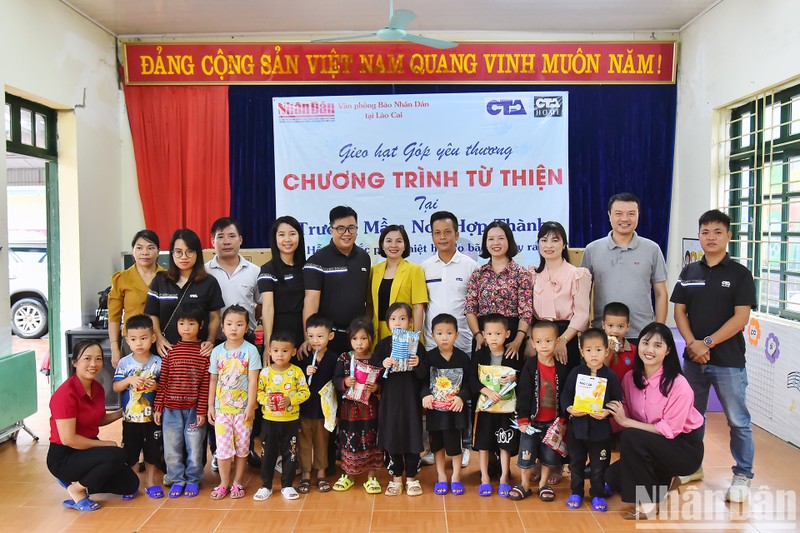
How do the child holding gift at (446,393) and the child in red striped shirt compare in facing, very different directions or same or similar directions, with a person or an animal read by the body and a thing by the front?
same or similar directions

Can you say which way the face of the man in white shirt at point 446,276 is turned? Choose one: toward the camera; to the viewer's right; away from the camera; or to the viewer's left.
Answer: toward the camera

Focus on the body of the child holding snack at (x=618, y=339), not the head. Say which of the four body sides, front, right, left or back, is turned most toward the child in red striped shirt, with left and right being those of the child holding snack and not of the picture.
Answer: right

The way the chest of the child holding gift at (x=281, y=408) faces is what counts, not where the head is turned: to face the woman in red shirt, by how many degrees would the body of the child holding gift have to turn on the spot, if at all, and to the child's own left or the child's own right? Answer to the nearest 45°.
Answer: approximately 90° to the child's own right

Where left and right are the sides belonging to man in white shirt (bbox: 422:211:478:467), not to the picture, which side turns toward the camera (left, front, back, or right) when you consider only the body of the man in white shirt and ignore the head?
front

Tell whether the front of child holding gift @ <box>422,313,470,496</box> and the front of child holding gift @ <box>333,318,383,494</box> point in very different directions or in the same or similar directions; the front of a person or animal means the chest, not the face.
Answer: same or similar directions

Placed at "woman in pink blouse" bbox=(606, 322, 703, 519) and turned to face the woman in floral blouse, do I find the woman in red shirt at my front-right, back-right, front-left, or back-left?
front-left

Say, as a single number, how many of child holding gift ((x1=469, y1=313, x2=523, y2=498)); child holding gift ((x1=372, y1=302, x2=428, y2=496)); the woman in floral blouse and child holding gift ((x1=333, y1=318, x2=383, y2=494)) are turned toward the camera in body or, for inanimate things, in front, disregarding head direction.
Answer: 4

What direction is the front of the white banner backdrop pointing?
toward the camera

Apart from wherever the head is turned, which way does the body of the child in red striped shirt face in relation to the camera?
toward the camera

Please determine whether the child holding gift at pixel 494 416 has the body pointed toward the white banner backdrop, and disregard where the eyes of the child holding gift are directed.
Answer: no

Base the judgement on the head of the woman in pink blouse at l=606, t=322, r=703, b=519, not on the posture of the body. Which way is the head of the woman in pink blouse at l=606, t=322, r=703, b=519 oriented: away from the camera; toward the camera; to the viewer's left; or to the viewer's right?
toward the camera

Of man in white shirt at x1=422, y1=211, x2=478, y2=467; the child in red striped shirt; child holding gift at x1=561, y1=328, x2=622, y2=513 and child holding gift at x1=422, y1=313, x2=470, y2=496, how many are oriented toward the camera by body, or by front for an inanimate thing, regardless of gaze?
4

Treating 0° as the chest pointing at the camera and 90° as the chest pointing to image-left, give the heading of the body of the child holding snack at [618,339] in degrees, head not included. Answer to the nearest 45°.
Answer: approximately 0°
